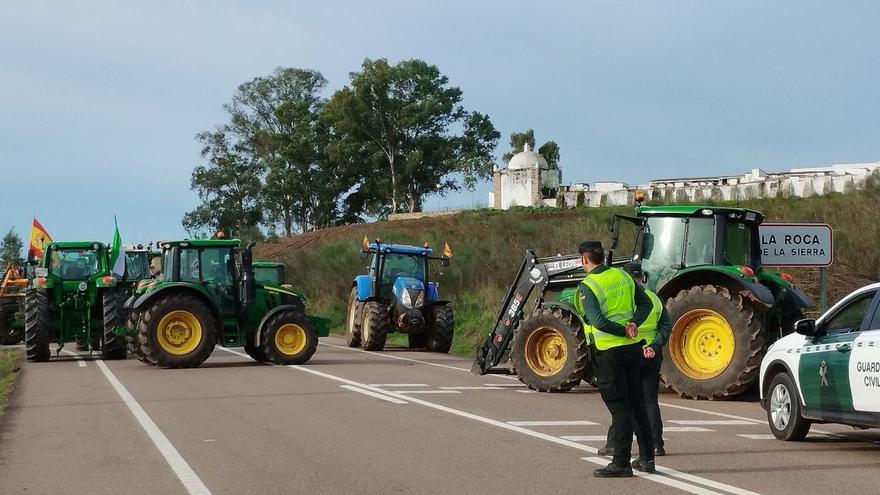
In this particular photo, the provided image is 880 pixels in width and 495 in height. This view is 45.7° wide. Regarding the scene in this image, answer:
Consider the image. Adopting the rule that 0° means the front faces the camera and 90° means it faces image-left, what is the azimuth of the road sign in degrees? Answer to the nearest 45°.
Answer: approximately 0°

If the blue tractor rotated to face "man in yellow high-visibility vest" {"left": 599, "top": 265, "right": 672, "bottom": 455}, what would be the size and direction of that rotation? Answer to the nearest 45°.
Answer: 0° — it already faces them

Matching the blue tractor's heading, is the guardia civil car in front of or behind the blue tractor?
in front

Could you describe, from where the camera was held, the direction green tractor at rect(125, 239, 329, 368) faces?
facing to the right of the viewer

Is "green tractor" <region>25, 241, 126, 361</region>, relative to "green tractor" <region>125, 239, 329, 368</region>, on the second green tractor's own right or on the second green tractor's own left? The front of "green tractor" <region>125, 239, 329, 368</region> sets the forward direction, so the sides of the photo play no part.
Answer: on the second green tractor's own left

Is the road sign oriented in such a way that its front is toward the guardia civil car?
yes

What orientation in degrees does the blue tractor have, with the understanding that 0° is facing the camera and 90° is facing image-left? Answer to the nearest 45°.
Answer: approximately 0°

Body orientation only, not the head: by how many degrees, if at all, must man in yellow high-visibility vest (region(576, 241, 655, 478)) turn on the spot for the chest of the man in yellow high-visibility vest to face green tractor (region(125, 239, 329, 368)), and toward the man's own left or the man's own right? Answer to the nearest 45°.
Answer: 0° — they already face it

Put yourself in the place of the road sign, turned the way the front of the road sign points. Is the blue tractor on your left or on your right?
on your right

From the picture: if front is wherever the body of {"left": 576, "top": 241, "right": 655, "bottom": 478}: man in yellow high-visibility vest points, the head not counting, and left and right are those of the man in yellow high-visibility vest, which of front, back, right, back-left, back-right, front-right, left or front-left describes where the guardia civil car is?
right
